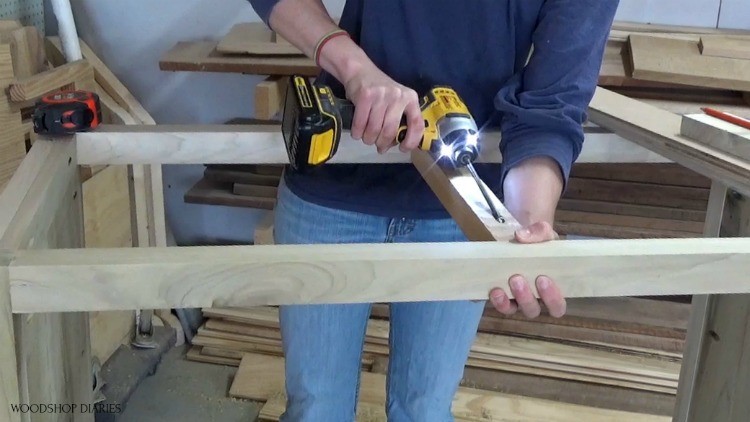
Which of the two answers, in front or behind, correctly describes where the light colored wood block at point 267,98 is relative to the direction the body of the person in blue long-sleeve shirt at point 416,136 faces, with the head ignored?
behind

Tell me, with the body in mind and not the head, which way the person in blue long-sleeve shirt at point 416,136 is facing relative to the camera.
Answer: toward the camera

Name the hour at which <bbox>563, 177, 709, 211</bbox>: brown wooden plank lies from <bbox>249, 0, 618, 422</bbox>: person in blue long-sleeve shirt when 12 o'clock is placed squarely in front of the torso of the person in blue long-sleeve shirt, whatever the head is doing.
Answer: The brown wooden plank is roughly at 7 o'clock from the person in blue long-sleeve shirt.

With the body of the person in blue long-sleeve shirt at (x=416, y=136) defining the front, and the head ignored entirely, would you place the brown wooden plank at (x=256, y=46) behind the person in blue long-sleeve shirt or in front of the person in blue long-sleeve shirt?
behind

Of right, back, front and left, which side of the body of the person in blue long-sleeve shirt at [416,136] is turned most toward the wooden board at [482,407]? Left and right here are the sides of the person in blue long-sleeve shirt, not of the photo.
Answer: back

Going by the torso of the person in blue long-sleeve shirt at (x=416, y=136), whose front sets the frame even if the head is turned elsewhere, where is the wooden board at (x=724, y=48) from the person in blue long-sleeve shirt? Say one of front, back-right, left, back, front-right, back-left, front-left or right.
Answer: back-left

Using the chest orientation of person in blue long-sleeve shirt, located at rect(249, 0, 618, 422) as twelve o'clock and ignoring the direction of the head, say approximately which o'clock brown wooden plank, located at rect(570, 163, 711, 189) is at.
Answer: The brown wooden plank is roughly at 7 o'clock from the person in blue long-sleeve shirt.
